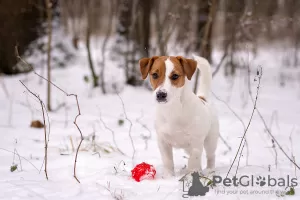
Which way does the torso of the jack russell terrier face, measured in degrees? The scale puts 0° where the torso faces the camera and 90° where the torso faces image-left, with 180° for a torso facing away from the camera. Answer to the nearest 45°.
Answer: approximately 45°
